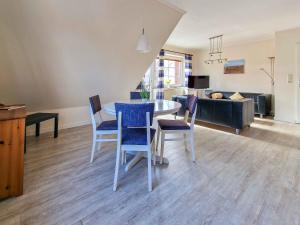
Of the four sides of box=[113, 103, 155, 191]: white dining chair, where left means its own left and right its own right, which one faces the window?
front

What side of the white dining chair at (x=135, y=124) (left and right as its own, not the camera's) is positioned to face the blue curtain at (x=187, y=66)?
front

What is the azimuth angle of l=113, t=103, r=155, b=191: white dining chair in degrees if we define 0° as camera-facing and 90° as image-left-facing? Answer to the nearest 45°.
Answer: approximately 180°
